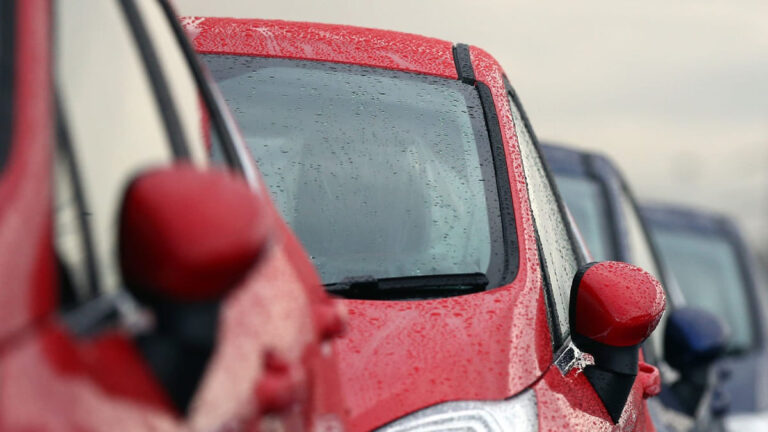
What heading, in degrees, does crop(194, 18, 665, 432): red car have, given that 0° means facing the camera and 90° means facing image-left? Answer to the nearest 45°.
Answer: approximately 45°
